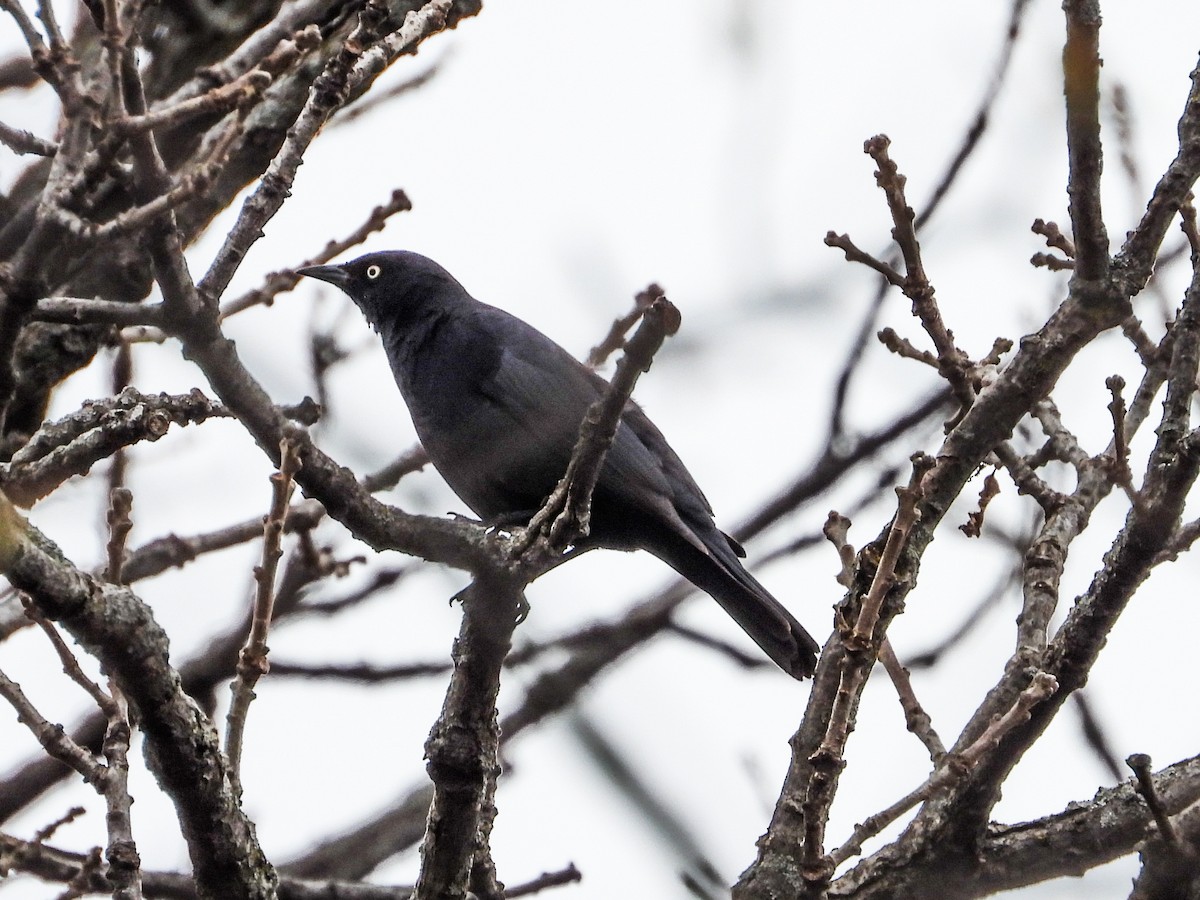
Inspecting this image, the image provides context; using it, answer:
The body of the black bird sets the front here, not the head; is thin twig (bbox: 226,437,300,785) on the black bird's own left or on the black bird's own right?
on the black bird's own left

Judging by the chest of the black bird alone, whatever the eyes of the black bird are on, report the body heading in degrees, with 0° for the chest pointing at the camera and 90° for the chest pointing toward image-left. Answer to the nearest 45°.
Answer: approximately 90°
